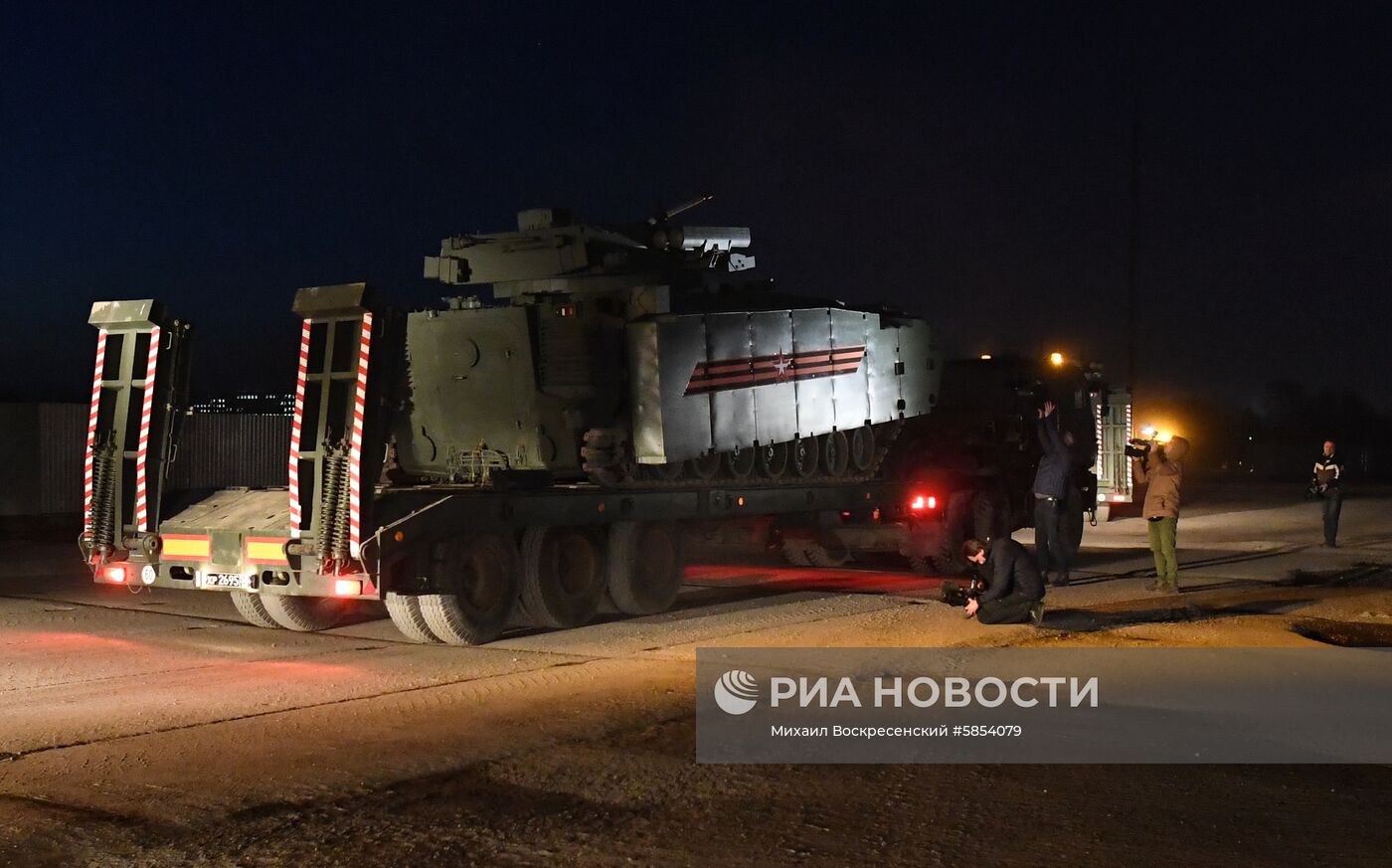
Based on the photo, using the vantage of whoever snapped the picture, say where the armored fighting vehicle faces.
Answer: facing away from the viewer and to the right of the viewer

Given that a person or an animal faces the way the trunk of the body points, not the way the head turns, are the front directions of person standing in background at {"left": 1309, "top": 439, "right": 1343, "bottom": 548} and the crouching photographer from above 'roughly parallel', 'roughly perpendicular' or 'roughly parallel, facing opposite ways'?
roughly perpendicular

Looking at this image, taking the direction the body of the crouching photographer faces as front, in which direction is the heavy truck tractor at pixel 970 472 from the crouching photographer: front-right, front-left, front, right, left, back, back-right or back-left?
right

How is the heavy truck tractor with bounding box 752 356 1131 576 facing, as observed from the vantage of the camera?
facing away from the viewer and to the right of the viewer

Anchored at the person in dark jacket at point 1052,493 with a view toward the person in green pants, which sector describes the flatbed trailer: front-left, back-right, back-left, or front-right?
back-right

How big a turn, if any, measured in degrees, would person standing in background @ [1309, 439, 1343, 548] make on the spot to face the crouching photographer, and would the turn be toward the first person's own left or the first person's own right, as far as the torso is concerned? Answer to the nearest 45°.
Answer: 0° — they already face them

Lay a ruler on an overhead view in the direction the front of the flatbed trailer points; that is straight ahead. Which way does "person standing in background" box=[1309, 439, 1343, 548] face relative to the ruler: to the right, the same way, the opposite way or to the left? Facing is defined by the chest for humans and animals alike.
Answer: the opposite way

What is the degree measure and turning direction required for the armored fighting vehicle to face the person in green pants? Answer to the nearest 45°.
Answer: approximately 45° to its right

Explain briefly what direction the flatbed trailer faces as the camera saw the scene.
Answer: facing away from the viewer and to the right of the viewer

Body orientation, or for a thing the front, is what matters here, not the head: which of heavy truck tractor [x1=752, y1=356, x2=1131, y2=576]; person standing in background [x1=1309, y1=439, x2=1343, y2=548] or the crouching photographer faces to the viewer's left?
the crouching photographer

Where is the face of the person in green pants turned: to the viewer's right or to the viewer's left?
to the viewer's left

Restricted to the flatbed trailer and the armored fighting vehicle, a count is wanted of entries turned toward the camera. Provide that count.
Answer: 0

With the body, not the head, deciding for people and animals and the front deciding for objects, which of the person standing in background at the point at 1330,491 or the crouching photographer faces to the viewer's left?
the crouching photographer

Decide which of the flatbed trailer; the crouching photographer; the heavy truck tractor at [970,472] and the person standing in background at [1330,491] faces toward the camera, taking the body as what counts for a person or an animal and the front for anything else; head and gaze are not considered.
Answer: the person standing in background

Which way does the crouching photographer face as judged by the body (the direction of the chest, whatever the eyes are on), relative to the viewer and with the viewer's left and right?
facing to the left of the viewer
